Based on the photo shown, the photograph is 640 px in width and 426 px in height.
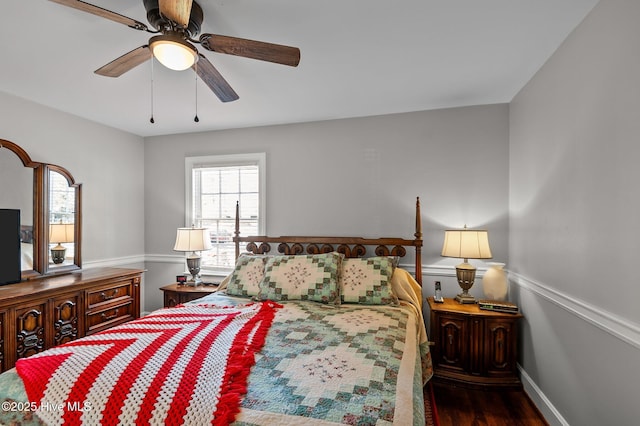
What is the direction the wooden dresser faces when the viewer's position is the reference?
facing the viewer and to the right of the viewer

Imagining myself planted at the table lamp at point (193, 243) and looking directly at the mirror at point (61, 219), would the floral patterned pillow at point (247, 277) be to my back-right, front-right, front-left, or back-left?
back-left

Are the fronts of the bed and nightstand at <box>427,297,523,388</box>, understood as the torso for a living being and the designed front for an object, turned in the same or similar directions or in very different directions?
same or similar directions

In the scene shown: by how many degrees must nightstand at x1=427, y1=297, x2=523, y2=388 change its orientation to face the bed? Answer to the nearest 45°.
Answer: approximately 45° to its right

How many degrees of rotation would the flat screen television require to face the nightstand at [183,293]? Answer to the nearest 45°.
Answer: approximately 45° to its left

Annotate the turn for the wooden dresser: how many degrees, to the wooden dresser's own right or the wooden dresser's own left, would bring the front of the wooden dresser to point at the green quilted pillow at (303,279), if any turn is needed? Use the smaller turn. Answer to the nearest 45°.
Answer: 0° — it already faces it

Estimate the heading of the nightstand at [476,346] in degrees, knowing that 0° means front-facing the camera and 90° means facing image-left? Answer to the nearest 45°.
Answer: approximately 0°

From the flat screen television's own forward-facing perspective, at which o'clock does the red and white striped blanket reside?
The red and white striped blanket is roughly at 1 o'clock from the flat screen television.

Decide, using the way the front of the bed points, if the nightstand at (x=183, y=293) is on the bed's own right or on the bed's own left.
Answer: on the bed's own right

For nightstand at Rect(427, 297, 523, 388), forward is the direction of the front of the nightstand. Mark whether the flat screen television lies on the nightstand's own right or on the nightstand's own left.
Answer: on the nightstand's own right

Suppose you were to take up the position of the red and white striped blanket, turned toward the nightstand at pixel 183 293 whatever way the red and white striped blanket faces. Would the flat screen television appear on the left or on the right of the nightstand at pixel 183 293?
left

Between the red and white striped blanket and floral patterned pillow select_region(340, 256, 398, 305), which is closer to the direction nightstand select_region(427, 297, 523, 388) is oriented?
the red and white striped blanket

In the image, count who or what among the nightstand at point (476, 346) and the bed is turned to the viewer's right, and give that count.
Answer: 0

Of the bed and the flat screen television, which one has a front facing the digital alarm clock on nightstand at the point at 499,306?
the flat screen television

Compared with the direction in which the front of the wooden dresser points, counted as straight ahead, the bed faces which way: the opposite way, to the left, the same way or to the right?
to the right

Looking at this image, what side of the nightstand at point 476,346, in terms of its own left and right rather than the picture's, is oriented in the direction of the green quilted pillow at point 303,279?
right

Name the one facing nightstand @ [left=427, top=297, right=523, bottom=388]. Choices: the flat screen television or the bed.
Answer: the flat screen television
